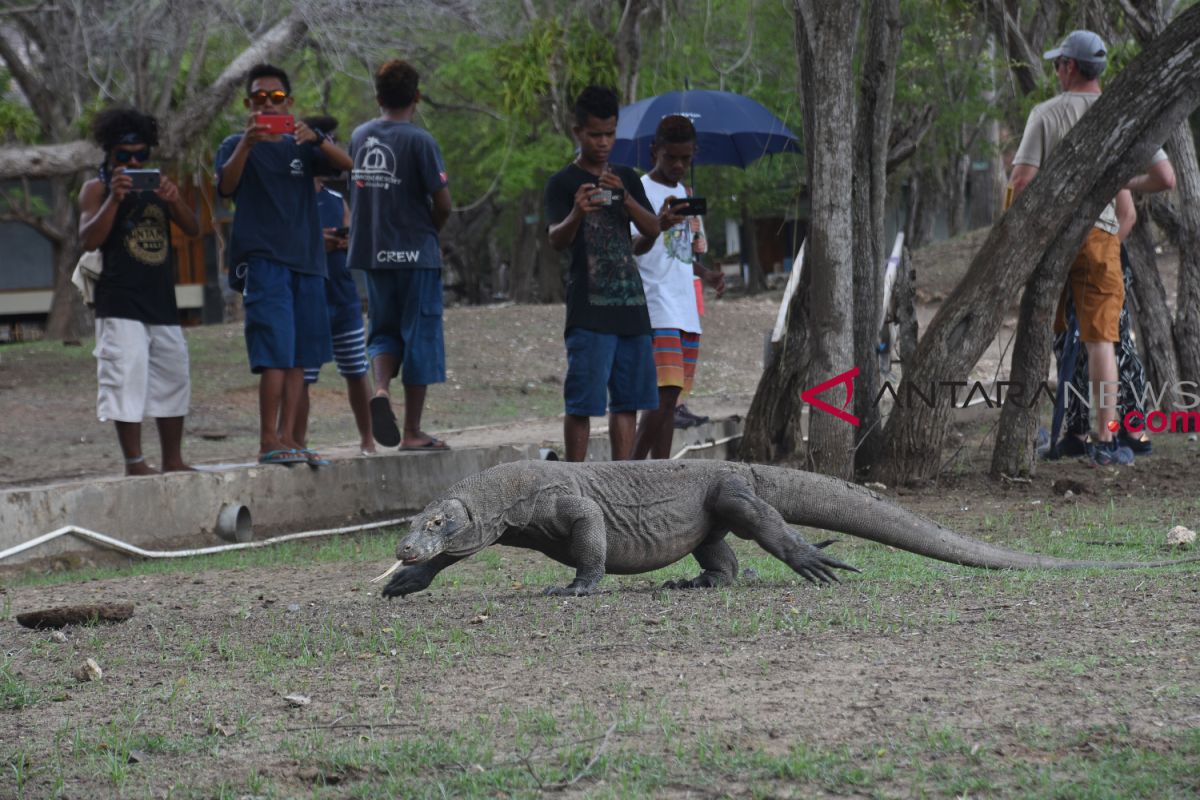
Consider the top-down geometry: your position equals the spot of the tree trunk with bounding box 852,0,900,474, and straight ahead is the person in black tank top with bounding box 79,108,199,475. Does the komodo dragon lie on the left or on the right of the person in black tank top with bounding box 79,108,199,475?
left

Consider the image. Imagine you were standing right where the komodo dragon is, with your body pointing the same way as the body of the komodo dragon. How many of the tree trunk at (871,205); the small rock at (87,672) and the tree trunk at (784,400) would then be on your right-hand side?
2

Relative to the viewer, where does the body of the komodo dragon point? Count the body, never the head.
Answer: to the viewer's left

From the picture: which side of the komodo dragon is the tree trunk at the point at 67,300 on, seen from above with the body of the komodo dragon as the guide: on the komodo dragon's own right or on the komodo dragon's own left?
on the komodo dragon's own right

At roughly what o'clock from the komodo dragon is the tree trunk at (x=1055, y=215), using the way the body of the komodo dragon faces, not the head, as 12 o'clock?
The tree trunk is roughly at 4 o'clock from the komodo dragon.

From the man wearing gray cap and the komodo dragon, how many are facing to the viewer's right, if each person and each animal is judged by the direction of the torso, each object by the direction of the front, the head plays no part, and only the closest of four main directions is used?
0

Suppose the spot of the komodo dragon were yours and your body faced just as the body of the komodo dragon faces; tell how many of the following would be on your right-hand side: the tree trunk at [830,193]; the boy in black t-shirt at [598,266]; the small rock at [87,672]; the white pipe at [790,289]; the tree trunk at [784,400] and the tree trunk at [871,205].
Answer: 5
